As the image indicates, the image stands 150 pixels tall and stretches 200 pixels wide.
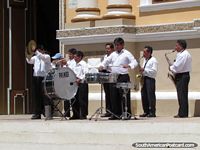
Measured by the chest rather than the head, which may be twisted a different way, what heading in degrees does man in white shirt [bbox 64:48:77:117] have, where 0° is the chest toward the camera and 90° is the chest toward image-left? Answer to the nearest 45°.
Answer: approximately 45°

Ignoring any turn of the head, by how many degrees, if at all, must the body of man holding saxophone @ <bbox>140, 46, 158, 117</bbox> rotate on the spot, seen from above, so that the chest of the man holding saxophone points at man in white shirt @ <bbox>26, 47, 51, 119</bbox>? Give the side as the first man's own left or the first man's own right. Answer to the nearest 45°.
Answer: approximately 45° to the first man's own right

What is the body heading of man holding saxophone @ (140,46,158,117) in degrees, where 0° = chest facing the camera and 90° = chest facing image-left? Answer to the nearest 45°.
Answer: approximately 45°

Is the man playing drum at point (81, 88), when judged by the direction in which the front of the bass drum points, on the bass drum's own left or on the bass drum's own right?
on the bass drum's own left

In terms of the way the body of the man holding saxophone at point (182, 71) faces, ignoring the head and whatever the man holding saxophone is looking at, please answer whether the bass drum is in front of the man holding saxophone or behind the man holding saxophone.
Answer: in front
